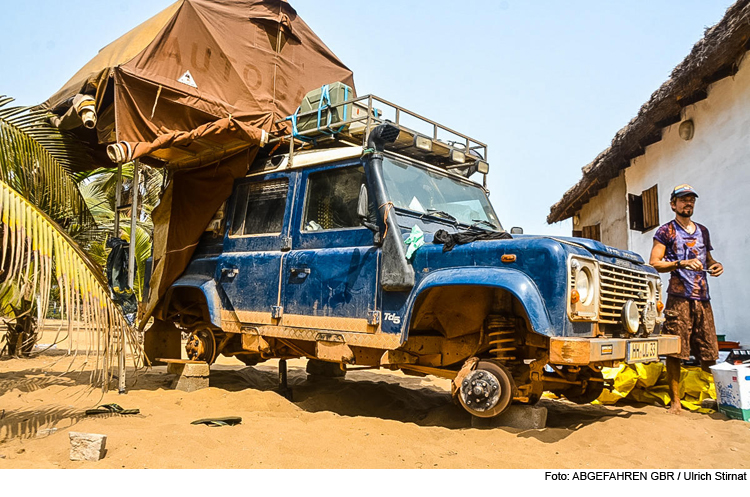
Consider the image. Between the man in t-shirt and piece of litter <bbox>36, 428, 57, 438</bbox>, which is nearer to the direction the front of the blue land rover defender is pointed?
the man in t-shirt

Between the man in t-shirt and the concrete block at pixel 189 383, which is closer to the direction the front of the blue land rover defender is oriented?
the man in t-shirt

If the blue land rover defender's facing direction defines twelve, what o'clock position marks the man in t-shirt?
The man in t-shirt is roughly at 10 o'clock from the blue land rover defender.

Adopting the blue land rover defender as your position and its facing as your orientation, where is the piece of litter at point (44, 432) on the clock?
The piece of litter is roughly at 4 o'clock from the blue land rover defender.

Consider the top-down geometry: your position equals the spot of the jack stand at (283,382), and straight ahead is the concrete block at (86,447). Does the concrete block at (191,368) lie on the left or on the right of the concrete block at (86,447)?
right

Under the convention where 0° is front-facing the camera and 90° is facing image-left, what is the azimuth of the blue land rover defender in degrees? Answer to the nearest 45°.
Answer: approximately 315°

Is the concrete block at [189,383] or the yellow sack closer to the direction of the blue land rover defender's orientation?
the yellow sack
